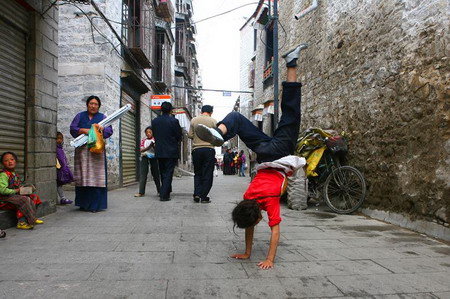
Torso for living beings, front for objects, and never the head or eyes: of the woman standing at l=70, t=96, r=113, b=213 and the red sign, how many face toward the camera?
2

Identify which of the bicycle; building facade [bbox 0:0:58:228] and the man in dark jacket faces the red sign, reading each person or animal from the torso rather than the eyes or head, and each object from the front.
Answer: the man in dark jacket

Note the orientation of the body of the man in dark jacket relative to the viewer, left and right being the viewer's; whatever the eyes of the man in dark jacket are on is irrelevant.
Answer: facing away from the viewer

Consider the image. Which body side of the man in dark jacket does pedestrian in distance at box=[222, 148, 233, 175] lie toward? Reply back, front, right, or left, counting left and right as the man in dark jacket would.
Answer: front

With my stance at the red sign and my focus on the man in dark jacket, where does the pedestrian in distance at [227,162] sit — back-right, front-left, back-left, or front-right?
back-left

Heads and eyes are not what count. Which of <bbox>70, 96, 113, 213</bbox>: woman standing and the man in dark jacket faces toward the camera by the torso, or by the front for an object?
the woman standing

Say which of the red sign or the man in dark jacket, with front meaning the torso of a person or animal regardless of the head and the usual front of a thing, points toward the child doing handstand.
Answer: the red sign

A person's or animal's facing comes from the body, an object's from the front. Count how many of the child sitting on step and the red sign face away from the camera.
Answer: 0

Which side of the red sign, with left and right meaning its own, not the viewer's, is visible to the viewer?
front

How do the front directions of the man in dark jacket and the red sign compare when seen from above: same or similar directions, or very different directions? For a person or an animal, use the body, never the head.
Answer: very different directions

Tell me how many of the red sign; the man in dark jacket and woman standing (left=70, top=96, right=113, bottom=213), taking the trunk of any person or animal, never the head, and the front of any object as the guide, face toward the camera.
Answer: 2

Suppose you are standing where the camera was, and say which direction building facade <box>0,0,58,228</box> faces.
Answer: facing the viewer and to the right of the viewer

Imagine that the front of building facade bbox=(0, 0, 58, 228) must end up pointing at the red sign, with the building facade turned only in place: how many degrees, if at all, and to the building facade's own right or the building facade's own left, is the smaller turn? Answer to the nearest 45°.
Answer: approximately 90° to the building facade's own left

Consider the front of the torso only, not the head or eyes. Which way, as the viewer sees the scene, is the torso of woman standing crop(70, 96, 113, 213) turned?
toward the camera
